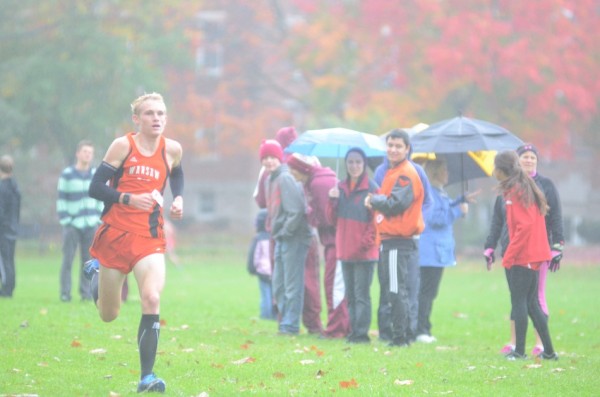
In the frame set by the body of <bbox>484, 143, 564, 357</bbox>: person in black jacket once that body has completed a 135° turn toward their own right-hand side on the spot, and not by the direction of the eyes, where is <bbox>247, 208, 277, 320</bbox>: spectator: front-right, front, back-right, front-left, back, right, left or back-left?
front

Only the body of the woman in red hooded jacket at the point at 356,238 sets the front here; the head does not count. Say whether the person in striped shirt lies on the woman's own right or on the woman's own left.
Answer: on the woman's own right

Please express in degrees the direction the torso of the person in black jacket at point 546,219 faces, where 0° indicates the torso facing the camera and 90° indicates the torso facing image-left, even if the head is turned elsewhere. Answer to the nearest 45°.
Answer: approximately 0°

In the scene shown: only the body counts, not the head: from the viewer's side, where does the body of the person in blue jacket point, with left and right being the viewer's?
facing to the right of the viewer
